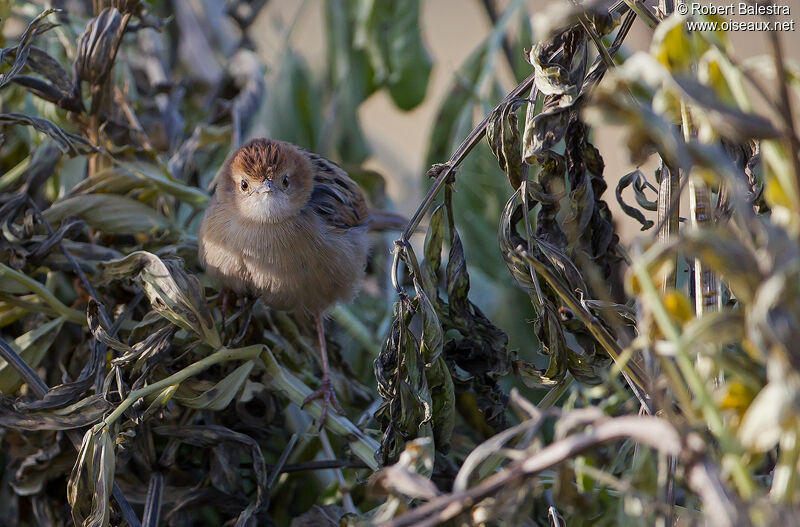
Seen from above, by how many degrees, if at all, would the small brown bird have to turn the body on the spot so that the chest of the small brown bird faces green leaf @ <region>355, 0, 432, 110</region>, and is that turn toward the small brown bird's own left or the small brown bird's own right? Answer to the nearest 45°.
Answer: approximately 135° to the small brown bird's own right

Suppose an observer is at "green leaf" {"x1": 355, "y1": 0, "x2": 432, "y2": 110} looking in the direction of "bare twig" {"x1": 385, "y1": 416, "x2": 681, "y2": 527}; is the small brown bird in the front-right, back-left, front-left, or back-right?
front-right

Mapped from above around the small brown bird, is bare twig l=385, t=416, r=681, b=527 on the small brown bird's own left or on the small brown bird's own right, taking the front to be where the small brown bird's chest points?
on the small brown bird's own left

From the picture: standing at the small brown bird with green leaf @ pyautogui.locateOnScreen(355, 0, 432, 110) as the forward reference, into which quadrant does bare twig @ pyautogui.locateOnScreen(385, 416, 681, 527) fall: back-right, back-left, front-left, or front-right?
back-right

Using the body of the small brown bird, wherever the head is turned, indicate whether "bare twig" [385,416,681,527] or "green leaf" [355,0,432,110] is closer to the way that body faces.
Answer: the bare twig

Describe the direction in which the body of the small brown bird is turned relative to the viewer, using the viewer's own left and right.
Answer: facing the viewer and to the left of the viewer

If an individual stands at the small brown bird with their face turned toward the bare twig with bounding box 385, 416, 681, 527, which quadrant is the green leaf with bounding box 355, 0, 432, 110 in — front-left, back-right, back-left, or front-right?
back-left
